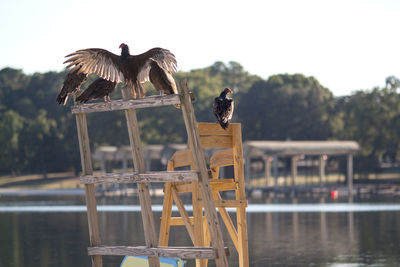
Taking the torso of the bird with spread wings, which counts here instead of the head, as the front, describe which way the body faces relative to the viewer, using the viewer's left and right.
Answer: facing away from the viewer
